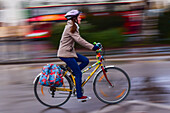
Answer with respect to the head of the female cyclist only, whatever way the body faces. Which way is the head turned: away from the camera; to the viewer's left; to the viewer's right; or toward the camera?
to the viewer's right

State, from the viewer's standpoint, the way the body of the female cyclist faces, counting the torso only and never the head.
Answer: to the viewer's right

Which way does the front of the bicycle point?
to the viewer's right
